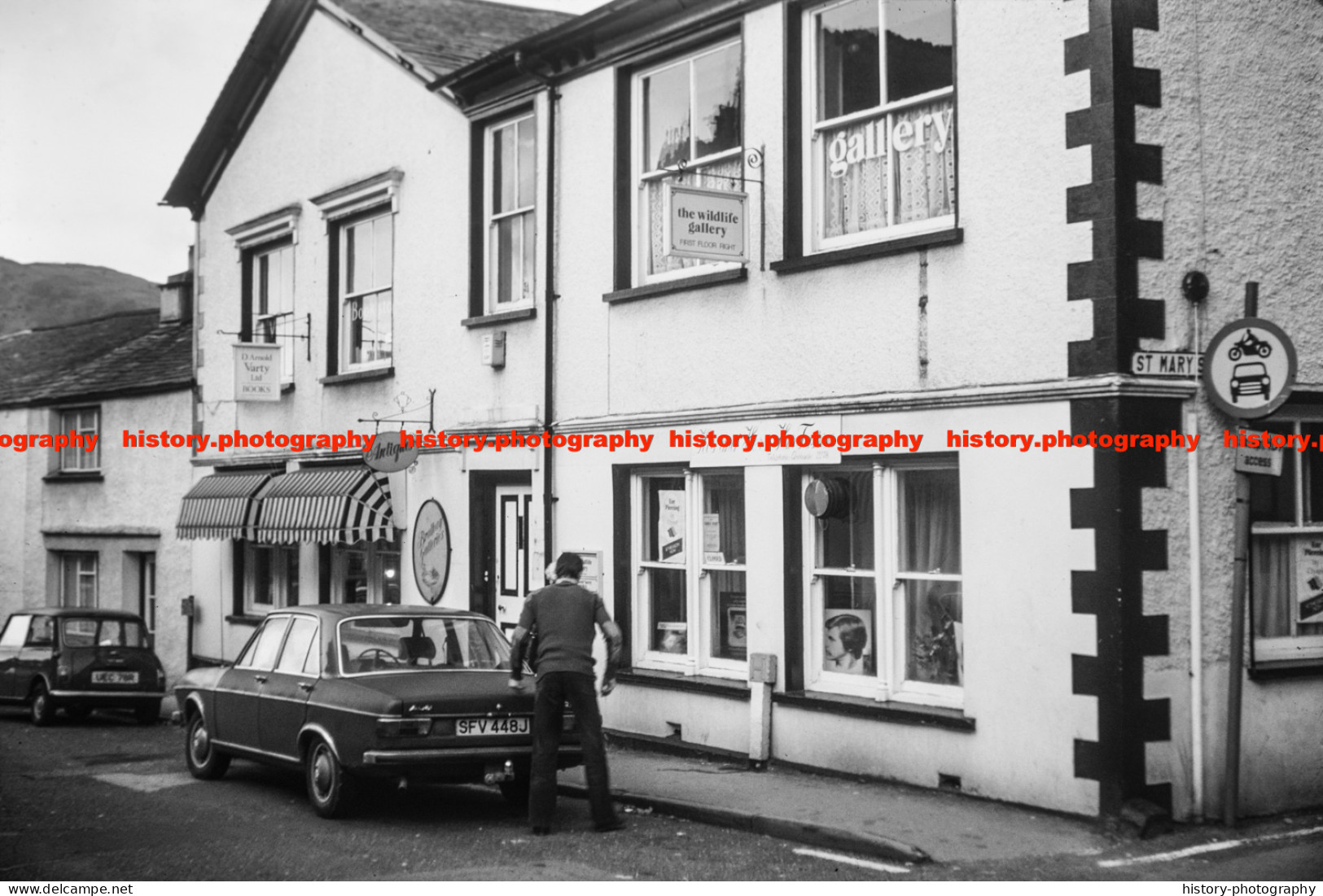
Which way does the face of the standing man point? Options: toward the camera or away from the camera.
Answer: away from the camera

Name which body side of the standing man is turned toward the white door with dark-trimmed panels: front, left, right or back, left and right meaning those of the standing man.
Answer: front

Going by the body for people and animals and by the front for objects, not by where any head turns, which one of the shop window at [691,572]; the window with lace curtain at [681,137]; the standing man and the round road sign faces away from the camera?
the standing man

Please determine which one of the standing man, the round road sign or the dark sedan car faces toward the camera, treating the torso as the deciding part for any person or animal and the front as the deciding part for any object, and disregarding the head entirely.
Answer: the round road sign

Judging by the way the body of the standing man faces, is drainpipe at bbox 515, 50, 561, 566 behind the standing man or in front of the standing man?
in front

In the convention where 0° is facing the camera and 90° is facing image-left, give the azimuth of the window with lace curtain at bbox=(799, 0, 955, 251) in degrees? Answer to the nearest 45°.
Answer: approximately 45°

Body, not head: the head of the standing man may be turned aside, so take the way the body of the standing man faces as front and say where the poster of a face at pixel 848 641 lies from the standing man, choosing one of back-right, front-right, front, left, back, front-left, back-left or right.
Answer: front-right

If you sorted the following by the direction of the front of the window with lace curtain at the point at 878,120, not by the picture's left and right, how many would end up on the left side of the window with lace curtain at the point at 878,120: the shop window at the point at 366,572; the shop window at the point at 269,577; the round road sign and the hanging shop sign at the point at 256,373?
1

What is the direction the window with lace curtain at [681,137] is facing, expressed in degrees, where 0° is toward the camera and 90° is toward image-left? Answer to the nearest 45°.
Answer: approximately 45°

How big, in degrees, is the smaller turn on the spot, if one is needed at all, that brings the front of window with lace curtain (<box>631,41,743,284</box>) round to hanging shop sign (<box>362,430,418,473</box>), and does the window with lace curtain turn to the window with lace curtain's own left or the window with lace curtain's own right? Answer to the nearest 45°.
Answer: approximately 90° to the window with lace curtain's own right

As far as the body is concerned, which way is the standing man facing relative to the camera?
away from the camera

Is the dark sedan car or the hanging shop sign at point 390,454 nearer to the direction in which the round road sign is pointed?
the dark sedan car

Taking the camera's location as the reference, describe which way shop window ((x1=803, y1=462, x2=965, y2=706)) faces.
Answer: facing the viewer and to the left of the viewer

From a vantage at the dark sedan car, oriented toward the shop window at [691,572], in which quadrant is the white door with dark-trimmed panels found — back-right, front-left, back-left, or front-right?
front-left

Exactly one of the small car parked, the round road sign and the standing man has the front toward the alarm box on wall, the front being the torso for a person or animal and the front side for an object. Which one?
the standing man

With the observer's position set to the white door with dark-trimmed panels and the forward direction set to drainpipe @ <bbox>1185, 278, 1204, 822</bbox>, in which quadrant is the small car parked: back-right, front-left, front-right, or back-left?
back-right

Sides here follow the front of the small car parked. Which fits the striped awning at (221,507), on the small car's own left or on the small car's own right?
on the small car's own right
